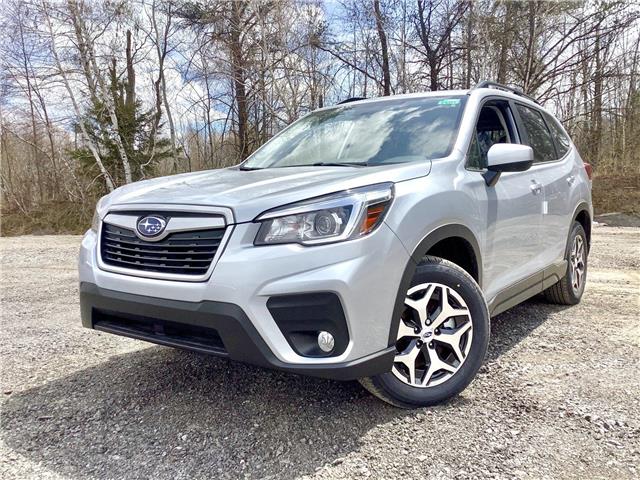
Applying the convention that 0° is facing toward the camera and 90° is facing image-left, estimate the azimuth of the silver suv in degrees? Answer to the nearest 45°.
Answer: approximately 45°

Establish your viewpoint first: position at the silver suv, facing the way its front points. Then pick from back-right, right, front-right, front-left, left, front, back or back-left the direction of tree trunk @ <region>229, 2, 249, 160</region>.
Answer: back-right
